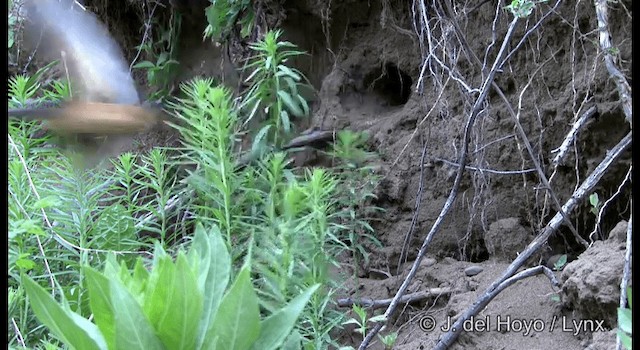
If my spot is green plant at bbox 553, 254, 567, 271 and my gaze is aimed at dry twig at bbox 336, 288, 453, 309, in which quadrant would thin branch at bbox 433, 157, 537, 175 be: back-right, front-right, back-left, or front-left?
front-right

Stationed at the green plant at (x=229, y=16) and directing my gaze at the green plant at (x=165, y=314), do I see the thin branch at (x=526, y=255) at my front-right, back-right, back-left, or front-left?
front-left

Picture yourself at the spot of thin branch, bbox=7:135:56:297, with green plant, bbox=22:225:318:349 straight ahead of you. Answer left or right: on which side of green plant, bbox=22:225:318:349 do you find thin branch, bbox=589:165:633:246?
left
